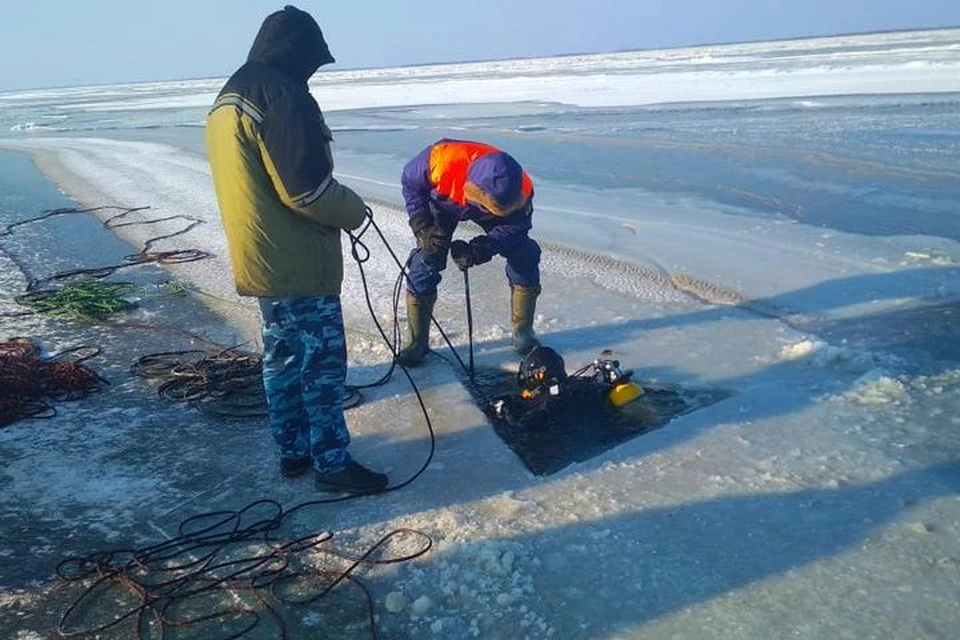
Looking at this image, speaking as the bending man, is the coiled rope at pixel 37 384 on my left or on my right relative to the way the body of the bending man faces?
on my right

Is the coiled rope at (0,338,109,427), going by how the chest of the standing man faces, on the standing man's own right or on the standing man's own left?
on the standing man's own left

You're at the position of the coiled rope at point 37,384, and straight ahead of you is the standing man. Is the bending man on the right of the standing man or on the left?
left

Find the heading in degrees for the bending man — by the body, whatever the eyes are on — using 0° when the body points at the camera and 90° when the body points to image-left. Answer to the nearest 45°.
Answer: approximately 0°
